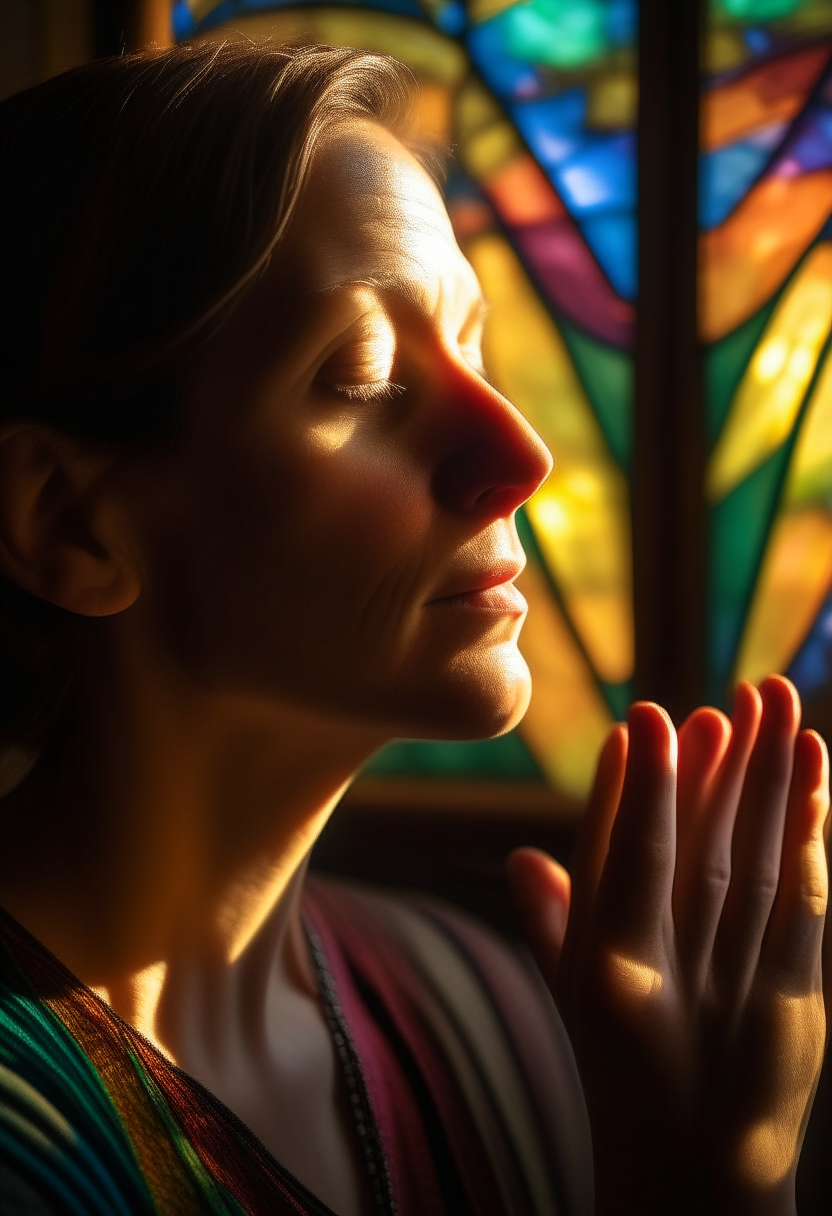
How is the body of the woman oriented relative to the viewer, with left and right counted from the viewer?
facing the viewer and to the right of the viewer

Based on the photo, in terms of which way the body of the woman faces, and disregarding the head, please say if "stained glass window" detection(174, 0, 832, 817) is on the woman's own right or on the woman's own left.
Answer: on the woman's own left

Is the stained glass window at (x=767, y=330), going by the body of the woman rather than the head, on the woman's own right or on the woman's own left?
on the woman's own left

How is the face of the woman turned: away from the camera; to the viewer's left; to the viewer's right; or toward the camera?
to the viewer's right
